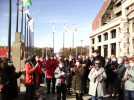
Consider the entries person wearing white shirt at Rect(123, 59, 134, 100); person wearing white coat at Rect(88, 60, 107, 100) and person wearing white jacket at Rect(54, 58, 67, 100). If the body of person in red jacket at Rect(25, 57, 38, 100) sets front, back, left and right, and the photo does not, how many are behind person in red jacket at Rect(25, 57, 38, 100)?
0

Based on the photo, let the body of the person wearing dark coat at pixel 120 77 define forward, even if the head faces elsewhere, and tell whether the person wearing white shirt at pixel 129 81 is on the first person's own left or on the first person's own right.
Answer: on the first person's own left

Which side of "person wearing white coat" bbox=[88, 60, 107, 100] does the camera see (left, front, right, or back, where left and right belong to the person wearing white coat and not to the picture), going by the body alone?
front

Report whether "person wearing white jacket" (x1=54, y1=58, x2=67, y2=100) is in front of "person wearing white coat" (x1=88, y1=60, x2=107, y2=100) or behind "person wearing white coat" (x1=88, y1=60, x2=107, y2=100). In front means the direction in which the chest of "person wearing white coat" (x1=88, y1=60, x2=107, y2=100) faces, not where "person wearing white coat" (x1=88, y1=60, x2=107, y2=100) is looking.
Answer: behind
